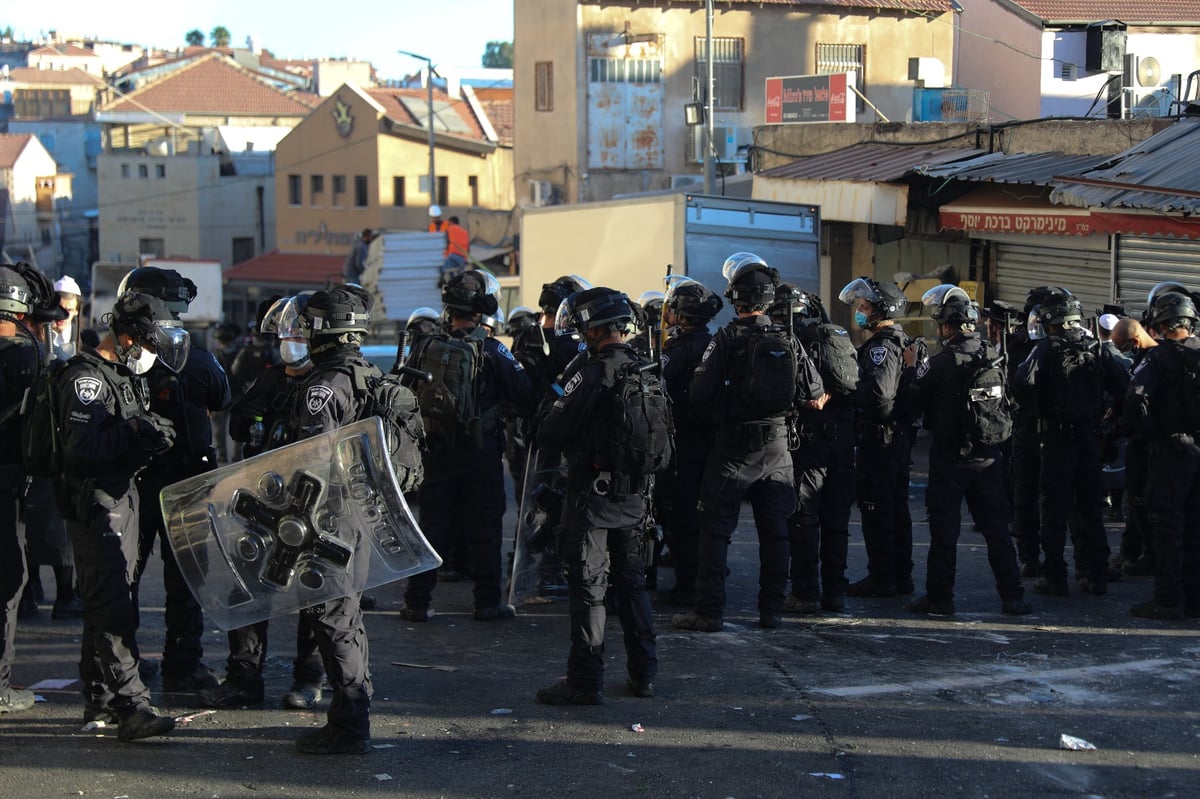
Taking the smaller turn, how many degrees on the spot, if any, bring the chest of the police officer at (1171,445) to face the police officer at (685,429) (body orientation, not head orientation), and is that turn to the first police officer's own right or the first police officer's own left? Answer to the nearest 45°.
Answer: approximately 45° to the first police officer's own left

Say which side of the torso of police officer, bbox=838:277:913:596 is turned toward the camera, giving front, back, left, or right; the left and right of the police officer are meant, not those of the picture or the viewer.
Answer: left

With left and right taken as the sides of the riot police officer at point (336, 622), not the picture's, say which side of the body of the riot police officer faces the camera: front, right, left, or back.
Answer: left

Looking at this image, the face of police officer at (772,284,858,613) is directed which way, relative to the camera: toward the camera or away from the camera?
away from the camera

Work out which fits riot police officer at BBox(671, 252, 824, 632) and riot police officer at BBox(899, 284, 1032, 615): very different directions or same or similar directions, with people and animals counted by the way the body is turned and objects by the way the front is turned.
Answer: same or similar directions

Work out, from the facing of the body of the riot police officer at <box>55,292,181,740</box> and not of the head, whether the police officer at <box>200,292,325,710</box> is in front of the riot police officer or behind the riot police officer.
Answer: in front

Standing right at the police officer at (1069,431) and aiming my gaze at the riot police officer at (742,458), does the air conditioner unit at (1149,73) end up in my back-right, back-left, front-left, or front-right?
back-right

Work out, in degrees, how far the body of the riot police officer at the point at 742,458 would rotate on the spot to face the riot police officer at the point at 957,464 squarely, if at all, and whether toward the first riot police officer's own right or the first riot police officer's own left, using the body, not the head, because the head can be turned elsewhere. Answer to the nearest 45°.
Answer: approximately 90° to the first riot police officer's own right

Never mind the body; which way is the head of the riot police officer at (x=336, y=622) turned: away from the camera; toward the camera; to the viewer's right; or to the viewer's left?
to the viewer's left

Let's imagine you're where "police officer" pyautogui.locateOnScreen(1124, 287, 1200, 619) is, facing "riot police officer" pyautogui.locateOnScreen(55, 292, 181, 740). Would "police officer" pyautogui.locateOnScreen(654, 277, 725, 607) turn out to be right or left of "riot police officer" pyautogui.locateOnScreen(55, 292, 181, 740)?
right

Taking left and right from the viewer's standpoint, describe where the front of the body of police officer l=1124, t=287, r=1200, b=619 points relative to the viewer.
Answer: facing away from the viewer and to the left of the viewer

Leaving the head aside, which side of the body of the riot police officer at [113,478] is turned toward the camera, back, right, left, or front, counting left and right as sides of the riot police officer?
right

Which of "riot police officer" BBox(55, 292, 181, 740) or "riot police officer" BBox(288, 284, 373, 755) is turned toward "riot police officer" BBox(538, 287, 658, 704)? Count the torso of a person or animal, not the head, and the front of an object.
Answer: "riot police officer" BBox(55, 292, 181, 740)

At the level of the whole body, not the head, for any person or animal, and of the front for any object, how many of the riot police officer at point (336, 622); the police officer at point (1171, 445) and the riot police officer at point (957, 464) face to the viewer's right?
0

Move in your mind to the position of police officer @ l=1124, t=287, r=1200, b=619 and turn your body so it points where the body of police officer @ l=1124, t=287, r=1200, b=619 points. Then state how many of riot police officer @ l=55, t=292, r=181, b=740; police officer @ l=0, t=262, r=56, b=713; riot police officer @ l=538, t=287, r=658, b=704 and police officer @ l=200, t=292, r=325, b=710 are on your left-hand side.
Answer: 4
